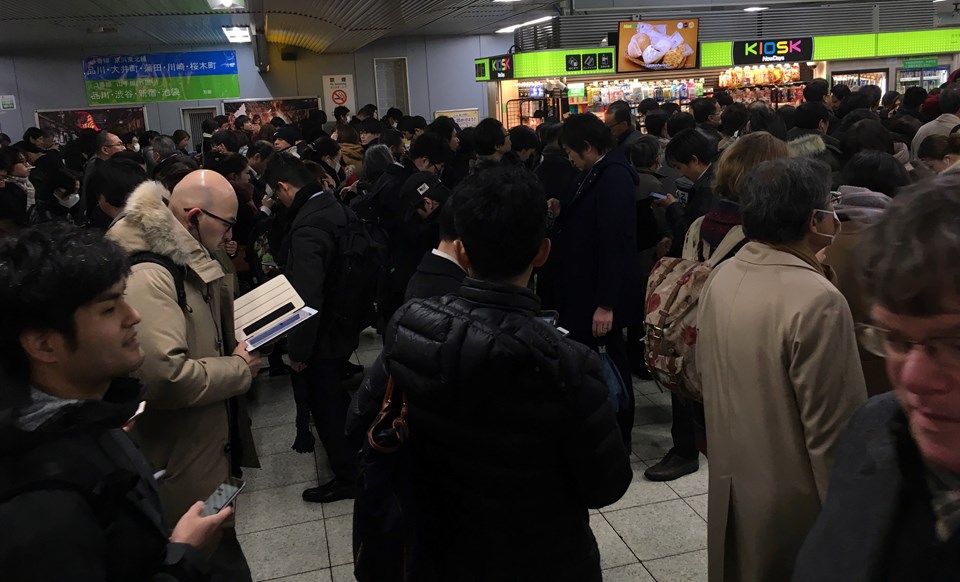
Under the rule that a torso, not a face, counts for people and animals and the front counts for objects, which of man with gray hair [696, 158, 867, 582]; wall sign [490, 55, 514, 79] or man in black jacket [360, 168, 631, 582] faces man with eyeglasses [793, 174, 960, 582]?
the wall sign

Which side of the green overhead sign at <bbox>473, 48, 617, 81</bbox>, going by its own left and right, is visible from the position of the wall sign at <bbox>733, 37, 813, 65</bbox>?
left

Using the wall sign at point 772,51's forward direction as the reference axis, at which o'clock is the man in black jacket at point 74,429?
The man in black jacket is roughly at 12 o'clock from the wall sign.

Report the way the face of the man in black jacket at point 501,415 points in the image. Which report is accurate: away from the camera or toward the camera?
away from the camera

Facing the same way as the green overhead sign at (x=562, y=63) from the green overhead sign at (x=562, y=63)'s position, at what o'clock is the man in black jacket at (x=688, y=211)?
The man in black jacket is roughly at 12 o'clock from the green overhead sign.

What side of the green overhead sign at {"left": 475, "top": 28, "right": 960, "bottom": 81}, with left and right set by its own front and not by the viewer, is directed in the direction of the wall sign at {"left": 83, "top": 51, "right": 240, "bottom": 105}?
right

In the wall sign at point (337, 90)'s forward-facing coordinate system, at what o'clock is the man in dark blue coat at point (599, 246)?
The man in dark blue coat is roughly at 12 o'clock from the wall sign.

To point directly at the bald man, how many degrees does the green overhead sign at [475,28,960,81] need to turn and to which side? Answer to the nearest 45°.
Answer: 0° — it already faces them

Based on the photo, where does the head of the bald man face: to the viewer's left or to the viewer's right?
to the viewer's right

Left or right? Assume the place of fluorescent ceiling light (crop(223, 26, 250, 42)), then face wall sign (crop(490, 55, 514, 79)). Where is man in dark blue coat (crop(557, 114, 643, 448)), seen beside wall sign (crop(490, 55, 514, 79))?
right

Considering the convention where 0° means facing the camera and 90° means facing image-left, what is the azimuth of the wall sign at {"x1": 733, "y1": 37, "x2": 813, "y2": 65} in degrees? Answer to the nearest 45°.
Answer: approximately 0°

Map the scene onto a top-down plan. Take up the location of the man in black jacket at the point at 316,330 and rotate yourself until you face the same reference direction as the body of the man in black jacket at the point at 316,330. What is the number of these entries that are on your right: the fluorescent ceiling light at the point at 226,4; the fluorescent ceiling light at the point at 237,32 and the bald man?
2
